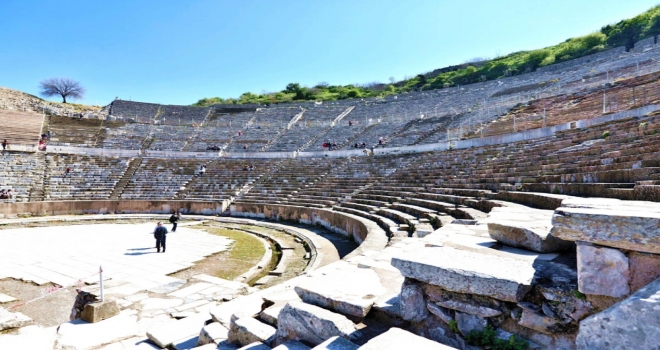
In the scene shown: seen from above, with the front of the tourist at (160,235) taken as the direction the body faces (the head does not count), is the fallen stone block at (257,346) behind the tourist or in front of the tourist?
behind

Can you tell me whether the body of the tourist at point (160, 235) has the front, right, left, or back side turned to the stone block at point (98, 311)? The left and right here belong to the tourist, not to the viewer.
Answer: back

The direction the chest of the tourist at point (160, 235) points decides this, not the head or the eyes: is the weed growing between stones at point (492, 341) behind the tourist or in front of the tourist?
behind

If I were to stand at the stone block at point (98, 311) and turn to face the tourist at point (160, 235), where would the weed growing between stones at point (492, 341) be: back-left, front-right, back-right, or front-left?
back-right

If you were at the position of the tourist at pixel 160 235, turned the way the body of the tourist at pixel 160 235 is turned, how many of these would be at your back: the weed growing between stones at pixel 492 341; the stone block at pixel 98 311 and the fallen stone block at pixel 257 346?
3
